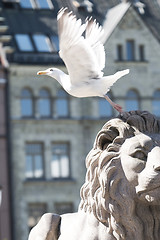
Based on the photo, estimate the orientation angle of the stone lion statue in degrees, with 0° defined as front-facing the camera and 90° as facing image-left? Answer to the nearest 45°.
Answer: approximately 315°

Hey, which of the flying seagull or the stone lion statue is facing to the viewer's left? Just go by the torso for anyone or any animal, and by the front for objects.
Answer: the flying seagull

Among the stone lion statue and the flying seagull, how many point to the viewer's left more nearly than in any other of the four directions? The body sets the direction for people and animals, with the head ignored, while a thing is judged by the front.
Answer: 1

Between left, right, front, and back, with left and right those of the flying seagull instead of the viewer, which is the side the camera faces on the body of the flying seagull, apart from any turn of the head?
left
